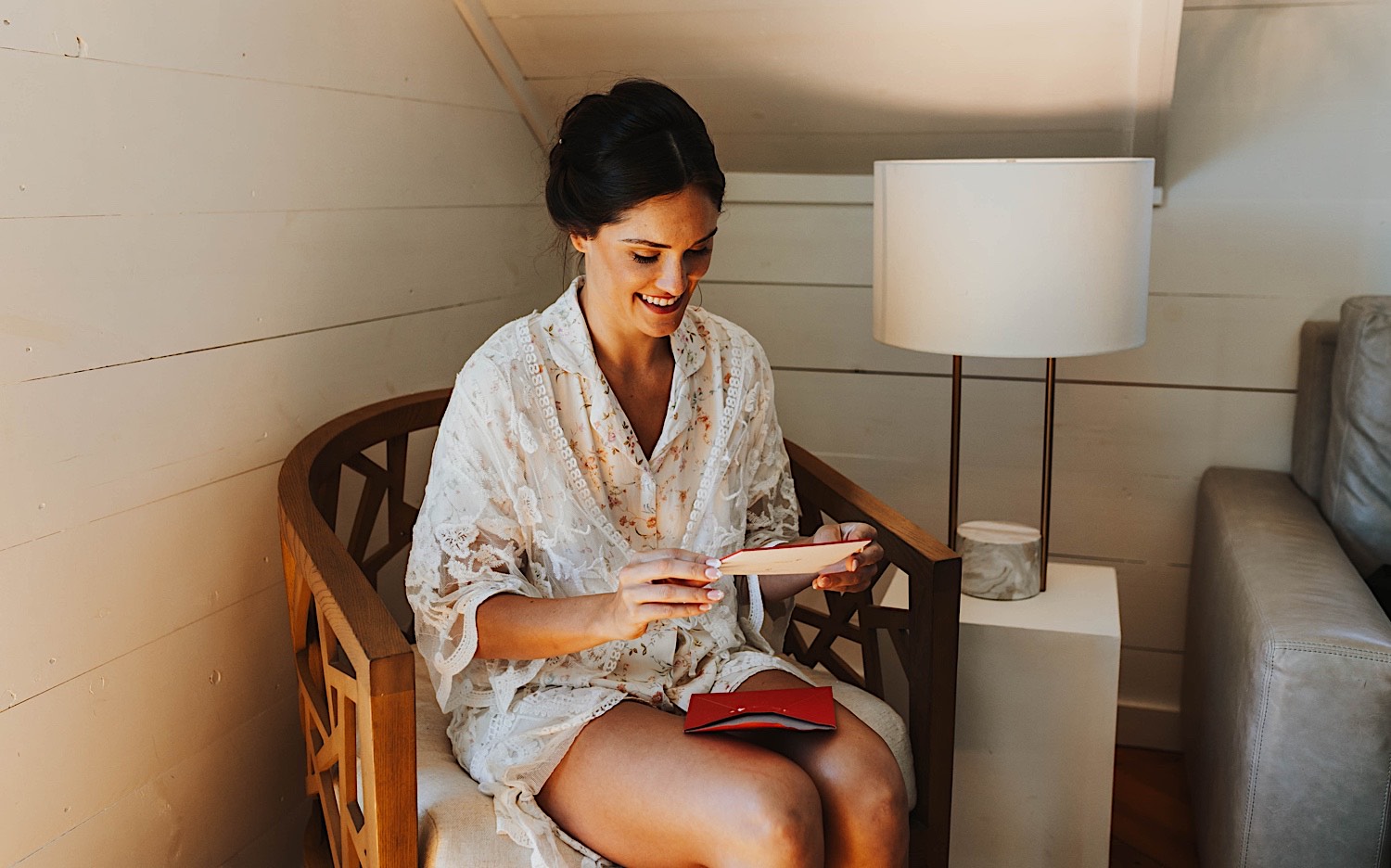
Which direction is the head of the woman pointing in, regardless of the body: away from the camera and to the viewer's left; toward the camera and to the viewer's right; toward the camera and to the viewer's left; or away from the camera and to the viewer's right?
toward the camera and to the viewer's right

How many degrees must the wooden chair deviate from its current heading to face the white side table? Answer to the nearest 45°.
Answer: approximately 45° to its left

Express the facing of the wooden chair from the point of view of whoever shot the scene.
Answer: facing the viewer and to the right of the viewer

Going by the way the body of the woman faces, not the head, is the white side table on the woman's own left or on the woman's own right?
on the woman's own left

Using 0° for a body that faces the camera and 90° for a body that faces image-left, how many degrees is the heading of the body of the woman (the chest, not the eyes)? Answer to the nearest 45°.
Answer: approximately 315°

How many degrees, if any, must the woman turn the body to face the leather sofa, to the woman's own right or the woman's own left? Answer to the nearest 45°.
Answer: approximately 45° to the woman's own left
